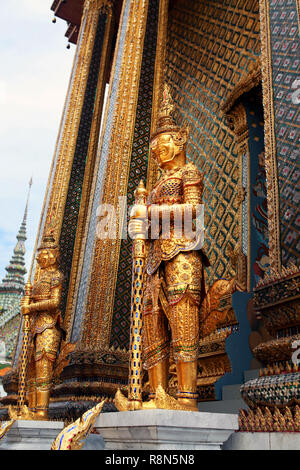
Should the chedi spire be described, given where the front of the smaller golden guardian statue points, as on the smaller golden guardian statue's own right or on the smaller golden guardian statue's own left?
on the smaller golden guardian statue's own right

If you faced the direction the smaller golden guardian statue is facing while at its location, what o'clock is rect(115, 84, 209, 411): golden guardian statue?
The golden guardian statue is roughly at 10 o'clock from the smaller golden guardian statue.

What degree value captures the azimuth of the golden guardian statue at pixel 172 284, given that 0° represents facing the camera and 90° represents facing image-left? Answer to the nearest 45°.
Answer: approximately 45°

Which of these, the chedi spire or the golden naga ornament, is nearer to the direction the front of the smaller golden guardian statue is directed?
the golden naga ornament

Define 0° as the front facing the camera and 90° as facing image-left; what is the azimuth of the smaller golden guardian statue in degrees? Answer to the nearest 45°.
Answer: approximately 45°

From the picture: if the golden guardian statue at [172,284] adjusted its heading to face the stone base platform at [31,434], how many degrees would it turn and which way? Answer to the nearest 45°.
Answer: approximately 90° to its right

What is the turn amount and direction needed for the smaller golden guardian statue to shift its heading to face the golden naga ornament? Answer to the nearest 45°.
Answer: approximately 45° to its left
